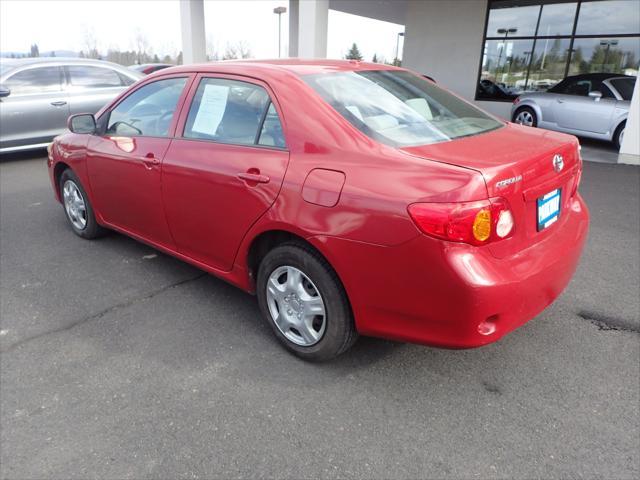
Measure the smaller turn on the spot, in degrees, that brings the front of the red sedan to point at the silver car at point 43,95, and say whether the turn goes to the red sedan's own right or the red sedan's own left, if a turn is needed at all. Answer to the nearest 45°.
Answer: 0° — it already faces it

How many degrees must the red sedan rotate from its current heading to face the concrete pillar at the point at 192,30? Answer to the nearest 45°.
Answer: approximately 45° to its right

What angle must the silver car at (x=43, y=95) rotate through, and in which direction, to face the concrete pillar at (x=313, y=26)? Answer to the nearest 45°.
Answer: approximately 180°

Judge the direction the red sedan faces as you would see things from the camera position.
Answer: facing away from the viewer and to the left of the viewer
